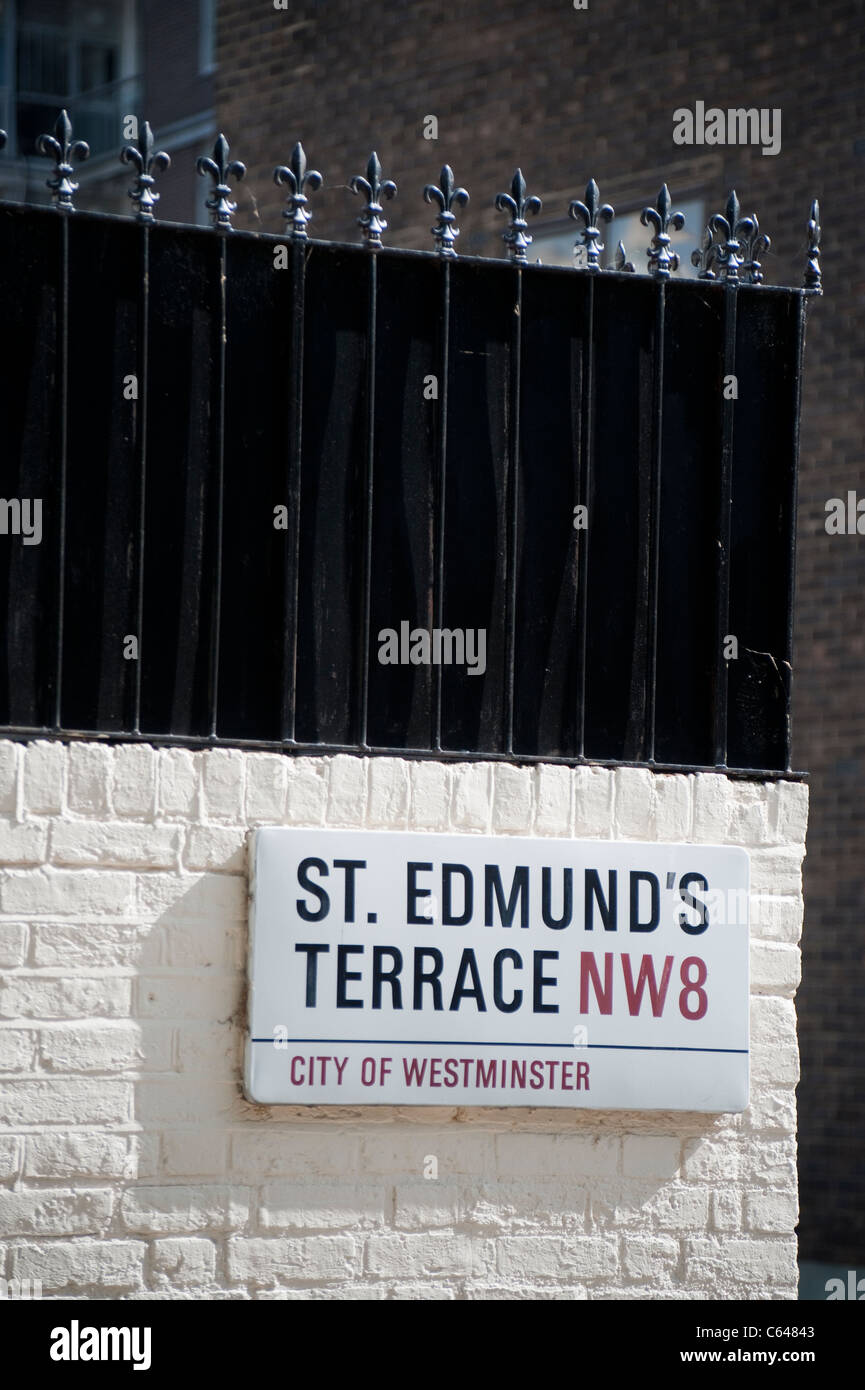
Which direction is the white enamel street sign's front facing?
toward the camera
